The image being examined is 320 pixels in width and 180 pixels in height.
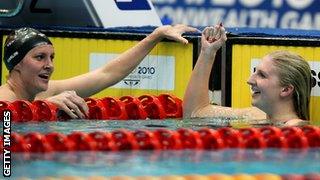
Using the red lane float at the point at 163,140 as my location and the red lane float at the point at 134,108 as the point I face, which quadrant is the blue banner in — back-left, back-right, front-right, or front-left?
front-right

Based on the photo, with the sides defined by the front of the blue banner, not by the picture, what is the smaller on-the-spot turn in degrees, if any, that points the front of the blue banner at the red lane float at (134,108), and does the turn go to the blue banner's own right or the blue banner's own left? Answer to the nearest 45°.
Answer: approximately 45° to the blue banner's own right

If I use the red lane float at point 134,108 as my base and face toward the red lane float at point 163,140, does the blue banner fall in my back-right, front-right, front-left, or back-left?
back-left

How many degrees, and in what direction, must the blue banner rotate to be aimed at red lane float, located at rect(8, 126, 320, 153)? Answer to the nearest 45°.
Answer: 0° — it already faces it

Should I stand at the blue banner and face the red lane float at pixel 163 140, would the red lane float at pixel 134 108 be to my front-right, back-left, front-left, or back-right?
front-right

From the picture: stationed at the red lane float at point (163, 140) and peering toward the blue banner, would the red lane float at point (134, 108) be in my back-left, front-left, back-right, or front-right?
front-left

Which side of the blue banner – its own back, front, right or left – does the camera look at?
front
